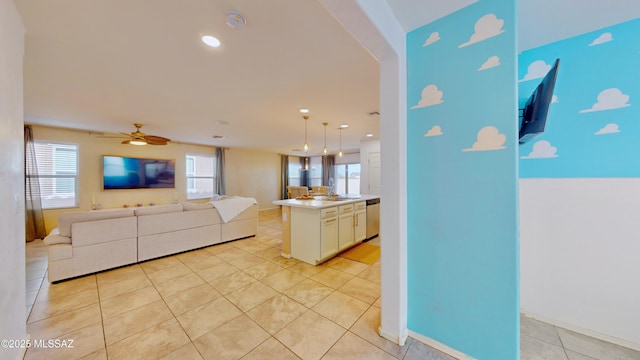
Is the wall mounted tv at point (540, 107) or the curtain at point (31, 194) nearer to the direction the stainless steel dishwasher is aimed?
the wall mounted tv

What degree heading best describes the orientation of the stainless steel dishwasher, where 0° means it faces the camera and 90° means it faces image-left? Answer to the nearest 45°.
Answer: approximately 315°

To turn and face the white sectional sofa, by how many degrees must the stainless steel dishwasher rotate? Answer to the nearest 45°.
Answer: approximately 90° to its right

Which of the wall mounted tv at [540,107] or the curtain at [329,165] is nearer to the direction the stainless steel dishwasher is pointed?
the wall mounted tv

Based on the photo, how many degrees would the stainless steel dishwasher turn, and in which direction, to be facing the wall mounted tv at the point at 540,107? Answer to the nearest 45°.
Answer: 0° — it already faces it

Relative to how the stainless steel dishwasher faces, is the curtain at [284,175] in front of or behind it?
behind

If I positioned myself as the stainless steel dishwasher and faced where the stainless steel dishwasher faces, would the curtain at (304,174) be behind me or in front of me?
behind
